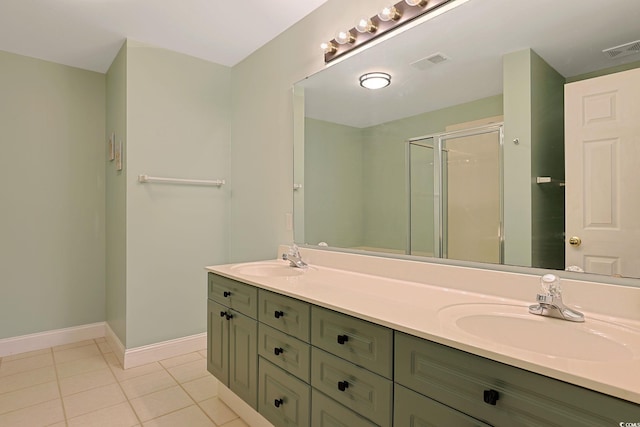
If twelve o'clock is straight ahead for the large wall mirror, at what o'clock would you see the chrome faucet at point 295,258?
The chrome faucet is roughly at 2 o'clock from the large wall mirror.

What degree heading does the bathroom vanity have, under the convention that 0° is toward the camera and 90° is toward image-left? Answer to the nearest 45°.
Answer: approximately 45°

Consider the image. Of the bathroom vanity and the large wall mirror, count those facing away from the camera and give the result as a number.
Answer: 0

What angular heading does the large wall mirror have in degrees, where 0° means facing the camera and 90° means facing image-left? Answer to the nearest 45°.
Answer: approximately 45°

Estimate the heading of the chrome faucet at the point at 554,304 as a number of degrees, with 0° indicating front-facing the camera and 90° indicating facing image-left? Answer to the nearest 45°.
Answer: approximately 45°
